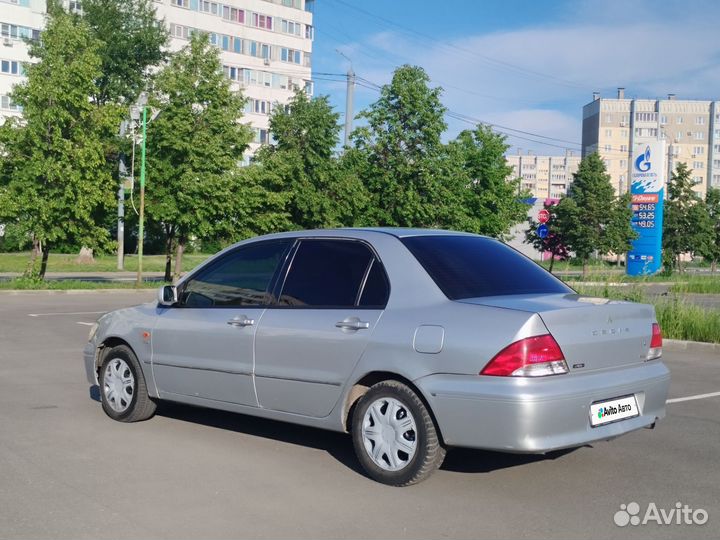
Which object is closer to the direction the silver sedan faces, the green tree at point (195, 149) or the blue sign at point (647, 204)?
the green tree

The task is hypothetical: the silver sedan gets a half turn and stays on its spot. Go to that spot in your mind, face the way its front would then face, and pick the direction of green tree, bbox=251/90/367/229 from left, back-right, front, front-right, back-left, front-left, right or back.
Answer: back-left

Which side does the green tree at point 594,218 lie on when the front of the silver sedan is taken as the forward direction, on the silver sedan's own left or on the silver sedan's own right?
on the silver sedan's own right

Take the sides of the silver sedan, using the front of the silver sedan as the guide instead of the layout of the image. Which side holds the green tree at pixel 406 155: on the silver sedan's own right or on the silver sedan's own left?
on the silver sedan's own right

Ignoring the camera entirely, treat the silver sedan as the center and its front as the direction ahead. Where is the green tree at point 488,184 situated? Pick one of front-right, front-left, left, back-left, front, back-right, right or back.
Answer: front-right

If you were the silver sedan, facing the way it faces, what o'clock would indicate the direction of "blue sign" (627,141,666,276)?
The blue sign is roughly at 2 o'clock from the silver sedan.

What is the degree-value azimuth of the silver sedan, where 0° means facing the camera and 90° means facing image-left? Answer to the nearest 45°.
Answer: approximately 135°

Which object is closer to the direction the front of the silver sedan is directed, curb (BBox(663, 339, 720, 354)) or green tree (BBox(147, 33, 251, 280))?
the green tree
